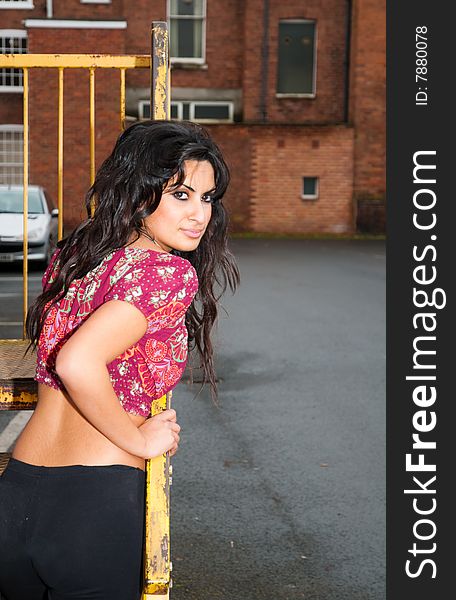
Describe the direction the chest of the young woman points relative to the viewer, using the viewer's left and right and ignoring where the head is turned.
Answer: facing away from the viewer and to the right of the viewer

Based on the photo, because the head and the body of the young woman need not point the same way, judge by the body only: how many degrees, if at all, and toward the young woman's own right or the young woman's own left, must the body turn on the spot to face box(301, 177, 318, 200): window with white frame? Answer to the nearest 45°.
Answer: approximately 45° to the young woman's own left

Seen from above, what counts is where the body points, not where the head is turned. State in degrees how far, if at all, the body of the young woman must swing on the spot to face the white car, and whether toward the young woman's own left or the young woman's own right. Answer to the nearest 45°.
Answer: approximately 45° to the young woman's own left
